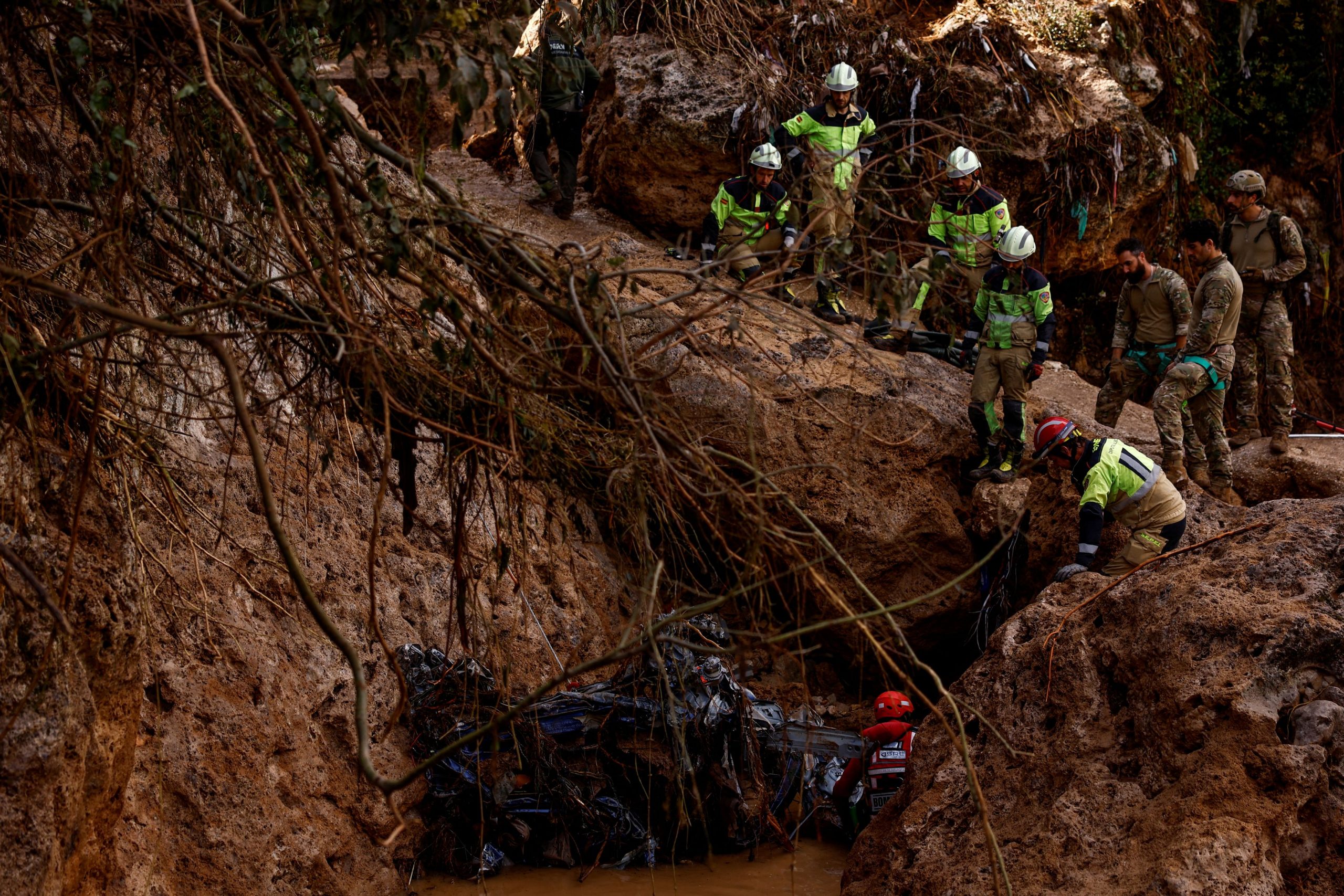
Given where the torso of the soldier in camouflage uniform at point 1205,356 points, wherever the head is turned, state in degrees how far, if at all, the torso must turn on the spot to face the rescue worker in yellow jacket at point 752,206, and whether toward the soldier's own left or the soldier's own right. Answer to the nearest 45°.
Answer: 0° — they already face them

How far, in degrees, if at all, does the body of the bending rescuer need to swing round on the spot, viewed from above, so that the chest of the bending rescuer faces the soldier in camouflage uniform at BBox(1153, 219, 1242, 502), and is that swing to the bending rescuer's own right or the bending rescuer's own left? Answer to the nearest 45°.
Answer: approximately 90° to the bending rescuer's own right

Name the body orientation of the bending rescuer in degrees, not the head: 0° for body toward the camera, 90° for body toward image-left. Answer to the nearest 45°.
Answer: approximately 90°

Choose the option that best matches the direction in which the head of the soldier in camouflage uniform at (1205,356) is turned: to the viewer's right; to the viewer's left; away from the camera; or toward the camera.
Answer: to the viewer's left

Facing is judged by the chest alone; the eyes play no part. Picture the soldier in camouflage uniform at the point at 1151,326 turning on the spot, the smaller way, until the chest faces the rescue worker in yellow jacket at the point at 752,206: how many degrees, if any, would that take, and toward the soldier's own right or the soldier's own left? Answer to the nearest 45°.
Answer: approximately 45° to the soldier's own right

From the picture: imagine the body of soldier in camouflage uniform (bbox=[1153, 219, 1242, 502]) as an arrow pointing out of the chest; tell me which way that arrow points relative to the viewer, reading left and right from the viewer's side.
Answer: facing to the left of the viewer

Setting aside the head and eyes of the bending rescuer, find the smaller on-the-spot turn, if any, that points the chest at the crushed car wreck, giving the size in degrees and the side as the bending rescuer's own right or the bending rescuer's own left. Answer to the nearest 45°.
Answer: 0° — they already face it
